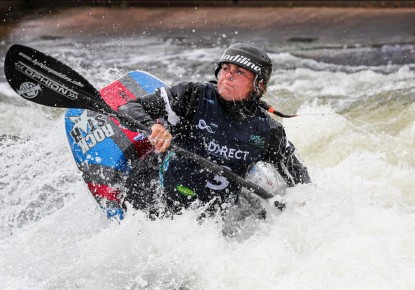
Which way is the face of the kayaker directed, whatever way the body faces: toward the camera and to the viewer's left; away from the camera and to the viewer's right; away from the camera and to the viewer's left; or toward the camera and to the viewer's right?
toward the camera and to the viewer's left

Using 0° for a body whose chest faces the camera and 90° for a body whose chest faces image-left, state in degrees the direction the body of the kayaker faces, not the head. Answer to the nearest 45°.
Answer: approximately 45°
